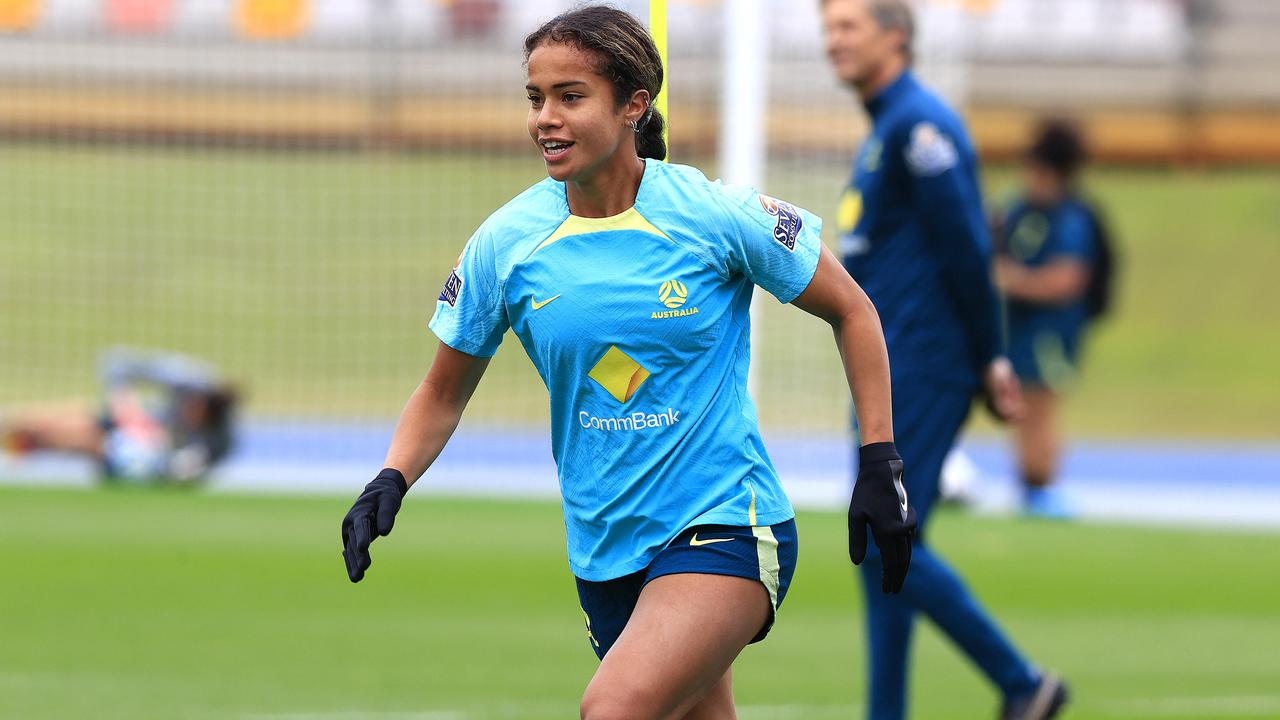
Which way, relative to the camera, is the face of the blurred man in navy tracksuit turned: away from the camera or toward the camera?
toward the camera

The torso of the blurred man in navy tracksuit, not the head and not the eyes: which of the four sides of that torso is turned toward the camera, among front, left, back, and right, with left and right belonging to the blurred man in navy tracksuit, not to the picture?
left

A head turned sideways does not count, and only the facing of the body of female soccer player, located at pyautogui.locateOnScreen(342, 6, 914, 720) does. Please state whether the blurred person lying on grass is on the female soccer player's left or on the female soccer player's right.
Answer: on the female soccer player's right

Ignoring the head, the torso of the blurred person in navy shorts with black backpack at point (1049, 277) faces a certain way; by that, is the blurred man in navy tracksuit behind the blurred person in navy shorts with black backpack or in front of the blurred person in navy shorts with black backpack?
in front

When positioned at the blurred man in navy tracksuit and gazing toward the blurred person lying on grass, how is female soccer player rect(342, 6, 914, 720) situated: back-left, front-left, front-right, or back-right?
back-left

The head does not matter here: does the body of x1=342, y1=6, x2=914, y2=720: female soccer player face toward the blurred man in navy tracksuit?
no

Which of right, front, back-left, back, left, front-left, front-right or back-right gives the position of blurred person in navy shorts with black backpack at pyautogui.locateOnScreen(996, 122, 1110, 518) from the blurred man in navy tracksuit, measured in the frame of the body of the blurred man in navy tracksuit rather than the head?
right

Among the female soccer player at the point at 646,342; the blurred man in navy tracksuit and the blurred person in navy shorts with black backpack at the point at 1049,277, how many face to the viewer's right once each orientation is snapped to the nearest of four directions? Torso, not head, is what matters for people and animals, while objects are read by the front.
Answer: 0

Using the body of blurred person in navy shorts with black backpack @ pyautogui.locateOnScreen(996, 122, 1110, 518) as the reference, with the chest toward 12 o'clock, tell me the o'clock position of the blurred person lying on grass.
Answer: The blurred person lying on grass is roughly at 1 o'clock from the blurred person in navy shorts with black backpack.
